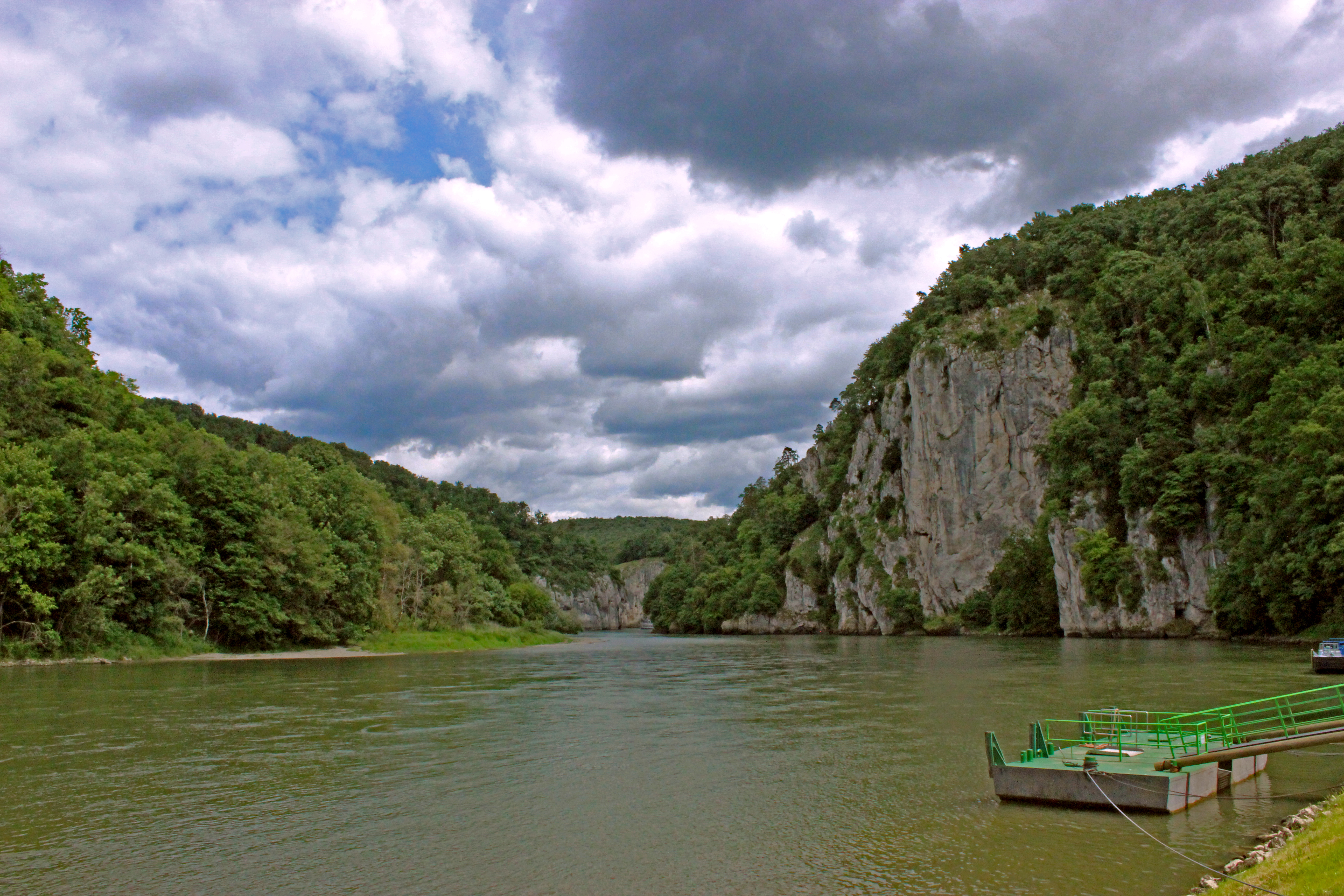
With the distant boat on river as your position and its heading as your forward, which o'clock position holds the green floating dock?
The green floating dock is roughly at 9 o'clock from the distant boat on river.

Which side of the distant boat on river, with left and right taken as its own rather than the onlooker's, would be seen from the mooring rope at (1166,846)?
left

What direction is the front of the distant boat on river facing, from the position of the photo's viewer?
facing to the left of the viewer

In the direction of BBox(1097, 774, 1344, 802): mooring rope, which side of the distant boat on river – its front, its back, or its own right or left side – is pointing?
left
